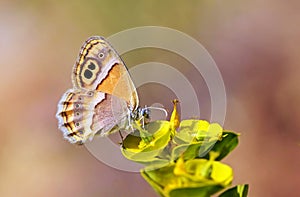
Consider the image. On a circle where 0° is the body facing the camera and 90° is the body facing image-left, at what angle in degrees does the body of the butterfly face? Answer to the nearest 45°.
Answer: approximately 270°
